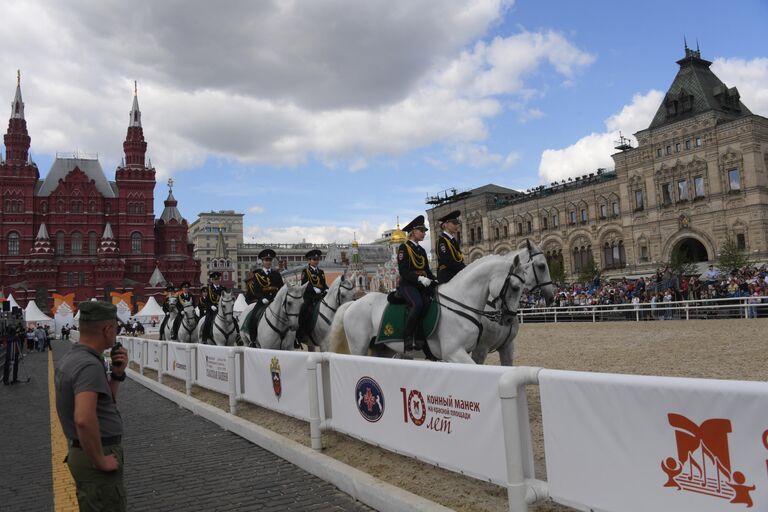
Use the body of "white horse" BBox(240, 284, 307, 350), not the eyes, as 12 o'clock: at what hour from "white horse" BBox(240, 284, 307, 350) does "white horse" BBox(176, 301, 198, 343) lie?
"white horse" BBox(176, 301, 198, 343) is roughly at 7 o'clock from "white horse" BBox(240, 284, 307, 350).

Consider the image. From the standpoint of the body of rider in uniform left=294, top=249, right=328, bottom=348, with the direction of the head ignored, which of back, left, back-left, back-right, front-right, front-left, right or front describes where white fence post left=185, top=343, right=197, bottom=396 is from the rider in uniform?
back-right

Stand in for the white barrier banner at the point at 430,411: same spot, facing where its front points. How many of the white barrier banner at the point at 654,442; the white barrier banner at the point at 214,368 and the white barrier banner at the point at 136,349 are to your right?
2

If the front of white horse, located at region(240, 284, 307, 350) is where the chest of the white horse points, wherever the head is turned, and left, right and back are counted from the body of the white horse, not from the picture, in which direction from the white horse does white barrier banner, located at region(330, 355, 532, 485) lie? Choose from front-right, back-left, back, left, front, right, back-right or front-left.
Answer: front-right

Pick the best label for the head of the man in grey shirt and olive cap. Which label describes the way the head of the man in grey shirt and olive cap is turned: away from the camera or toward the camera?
away from the camera

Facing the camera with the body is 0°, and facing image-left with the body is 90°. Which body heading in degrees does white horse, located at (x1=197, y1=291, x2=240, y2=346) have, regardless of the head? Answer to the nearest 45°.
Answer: approximately 315°

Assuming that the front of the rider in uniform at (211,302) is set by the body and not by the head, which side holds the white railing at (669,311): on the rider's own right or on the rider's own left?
on the rider's own left

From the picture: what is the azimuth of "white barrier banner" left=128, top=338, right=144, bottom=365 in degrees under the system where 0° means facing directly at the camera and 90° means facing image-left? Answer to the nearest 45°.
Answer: approximately 45°

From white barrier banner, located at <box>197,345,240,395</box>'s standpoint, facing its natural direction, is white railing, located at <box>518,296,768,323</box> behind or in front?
behind
